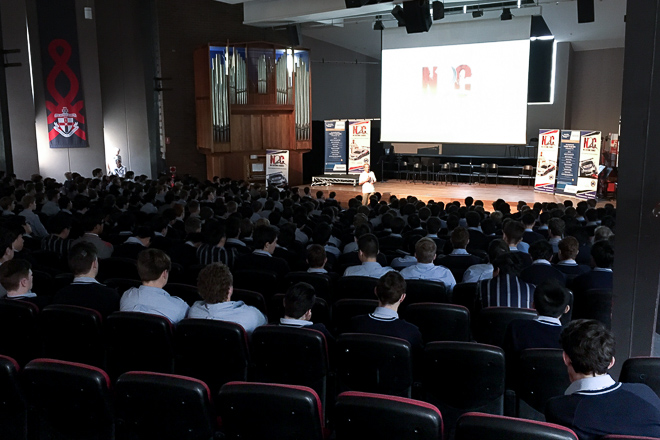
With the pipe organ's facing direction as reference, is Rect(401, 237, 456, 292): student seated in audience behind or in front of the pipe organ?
in front

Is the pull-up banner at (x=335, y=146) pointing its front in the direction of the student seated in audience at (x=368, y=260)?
yes

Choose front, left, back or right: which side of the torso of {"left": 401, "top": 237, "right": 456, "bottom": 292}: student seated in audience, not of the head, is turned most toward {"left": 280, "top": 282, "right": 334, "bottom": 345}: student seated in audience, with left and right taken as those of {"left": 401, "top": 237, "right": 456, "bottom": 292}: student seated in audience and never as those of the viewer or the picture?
back

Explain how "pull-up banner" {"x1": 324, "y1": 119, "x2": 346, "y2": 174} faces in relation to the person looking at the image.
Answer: facing the viewer

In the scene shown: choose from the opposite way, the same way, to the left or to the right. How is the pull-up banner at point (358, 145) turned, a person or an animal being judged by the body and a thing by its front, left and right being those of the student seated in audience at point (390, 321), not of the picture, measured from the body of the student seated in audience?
the opposite way

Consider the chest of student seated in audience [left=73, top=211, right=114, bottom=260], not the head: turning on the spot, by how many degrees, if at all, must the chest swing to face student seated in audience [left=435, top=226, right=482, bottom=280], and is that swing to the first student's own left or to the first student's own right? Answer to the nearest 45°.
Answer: approximately 90° to the first student's own right

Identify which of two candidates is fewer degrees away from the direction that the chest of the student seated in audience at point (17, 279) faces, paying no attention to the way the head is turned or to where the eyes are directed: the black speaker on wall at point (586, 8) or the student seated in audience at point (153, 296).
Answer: the black speaker on wall

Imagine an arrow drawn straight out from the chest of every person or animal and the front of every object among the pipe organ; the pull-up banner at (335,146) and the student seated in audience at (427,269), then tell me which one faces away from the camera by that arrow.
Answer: the student seated in audience

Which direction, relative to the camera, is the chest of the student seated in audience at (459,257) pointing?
away from the camera

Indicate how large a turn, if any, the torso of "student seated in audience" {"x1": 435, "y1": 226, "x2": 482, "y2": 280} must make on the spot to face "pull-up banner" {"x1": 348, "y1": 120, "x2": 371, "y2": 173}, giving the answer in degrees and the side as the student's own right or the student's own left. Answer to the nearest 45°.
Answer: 0° — they already face it

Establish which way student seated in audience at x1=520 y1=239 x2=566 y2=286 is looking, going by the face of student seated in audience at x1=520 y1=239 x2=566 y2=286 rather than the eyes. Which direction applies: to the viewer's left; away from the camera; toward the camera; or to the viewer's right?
away from the camera

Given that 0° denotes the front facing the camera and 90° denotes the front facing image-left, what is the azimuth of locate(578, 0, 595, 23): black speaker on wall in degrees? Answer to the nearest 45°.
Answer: approximately 0°

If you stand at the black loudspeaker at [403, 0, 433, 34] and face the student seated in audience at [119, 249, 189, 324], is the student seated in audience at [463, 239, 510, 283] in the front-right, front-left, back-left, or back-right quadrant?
front-left

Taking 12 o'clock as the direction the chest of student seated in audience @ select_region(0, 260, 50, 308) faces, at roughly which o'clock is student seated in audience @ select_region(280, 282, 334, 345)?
student seated in audience @ select_region(280, 282, 334, 345) is roughly at 3 o'clock from student seated in audience @ select_region(0, 260, 50, 308).

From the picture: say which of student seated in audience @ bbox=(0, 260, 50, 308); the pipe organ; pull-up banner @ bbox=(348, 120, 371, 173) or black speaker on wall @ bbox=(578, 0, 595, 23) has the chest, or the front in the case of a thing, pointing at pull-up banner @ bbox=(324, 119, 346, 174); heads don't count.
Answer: the student seated in audience

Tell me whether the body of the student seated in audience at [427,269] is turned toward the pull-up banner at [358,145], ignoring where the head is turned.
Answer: yes

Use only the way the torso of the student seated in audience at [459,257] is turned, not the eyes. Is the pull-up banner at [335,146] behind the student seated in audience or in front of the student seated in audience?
in front

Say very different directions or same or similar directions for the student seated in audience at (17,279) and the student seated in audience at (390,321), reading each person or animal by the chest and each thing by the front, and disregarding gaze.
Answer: same or similar directions

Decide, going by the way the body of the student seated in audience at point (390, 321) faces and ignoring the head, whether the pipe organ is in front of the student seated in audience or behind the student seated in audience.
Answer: in front

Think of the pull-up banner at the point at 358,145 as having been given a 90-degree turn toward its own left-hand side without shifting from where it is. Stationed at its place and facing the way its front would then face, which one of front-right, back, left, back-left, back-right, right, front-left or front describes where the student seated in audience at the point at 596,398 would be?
right

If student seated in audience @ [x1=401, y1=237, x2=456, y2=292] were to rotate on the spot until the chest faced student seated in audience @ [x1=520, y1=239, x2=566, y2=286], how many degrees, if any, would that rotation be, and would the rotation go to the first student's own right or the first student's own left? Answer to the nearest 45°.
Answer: approximately 90° to the first student's own right

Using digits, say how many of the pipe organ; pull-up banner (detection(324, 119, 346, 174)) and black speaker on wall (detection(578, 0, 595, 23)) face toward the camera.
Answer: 3

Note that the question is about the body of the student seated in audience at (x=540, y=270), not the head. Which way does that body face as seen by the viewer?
away from the camera

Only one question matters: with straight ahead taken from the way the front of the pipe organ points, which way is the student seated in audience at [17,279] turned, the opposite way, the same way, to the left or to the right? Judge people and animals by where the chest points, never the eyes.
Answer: the opposite way
